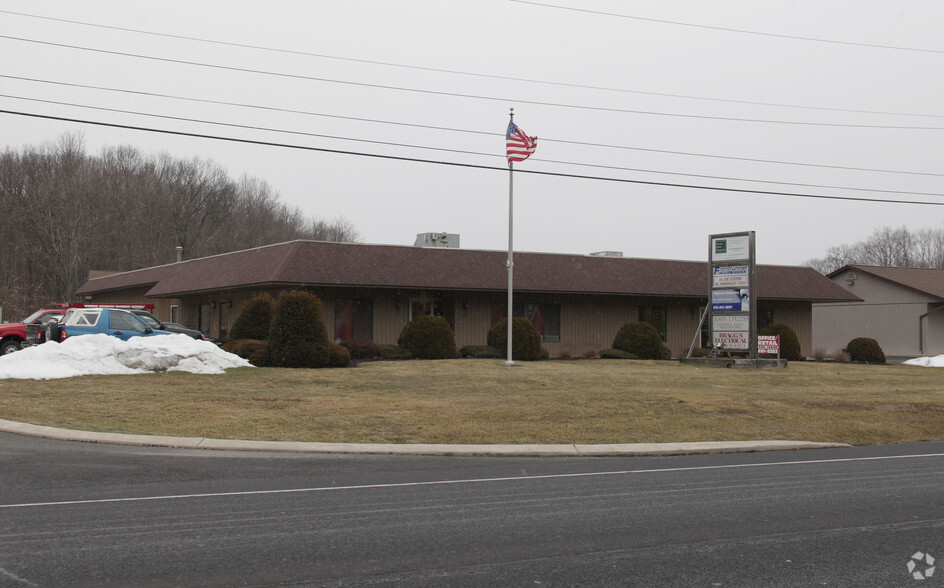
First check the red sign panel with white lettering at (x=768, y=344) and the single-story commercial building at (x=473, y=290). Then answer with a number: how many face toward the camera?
2

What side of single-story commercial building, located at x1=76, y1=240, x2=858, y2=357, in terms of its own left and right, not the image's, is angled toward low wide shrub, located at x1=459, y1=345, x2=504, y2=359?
front

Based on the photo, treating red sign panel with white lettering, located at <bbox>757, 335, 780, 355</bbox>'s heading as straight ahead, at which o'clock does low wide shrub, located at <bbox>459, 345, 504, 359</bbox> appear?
The low wide shrub is roughly at 3 o'clock from the red sign panel with white lettering.

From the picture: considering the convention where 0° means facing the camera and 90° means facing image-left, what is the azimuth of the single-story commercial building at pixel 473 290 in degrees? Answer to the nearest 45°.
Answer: approximately 0°

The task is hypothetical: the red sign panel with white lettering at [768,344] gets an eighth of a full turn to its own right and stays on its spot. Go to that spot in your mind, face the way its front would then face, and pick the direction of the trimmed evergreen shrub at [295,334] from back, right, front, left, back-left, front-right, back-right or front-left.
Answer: front

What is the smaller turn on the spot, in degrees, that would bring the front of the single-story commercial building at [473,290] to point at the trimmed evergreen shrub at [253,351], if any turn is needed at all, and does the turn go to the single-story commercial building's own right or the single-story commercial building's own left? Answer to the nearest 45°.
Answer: approximately 45° to the single-story commercial building's own right

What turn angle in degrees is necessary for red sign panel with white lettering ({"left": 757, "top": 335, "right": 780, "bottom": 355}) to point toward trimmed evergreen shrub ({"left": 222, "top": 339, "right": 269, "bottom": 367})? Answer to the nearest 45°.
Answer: approximately 45° to its right

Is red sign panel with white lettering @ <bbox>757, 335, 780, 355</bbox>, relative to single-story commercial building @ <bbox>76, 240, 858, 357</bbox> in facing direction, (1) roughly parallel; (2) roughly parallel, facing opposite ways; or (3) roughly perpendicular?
roughly parallel

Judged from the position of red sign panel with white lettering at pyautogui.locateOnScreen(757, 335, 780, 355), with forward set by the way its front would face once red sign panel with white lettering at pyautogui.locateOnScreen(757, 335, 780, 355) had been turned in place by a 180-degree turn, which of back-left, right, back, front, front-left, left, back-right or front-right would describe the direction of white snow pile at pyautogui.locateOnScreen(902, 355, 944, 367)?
front-right

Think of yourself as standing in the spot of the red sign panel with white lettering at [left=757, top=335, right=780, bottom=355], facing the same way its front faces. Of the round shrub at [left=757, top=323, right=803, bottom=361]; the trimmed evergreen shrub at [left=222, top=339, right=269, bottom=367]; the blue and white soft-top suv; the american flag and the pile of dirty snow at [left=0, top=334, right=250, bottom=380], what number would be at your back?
1

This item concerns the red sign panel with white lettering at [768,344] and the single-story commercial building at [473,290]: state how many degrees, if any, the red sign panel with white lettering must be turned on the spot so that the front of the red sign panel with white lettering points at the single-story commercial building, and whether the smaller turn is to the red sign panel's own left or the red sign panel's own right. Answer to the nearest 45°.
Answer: approximately 90° to the red sign panel's own right
